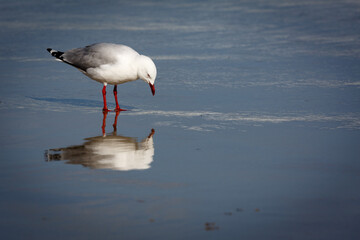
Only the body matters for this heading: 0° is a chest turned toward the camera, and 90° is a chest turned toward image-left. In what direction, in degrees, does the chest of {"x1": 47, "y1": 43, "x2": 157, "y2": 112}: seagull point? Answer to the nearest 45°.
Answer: approximately 270°
